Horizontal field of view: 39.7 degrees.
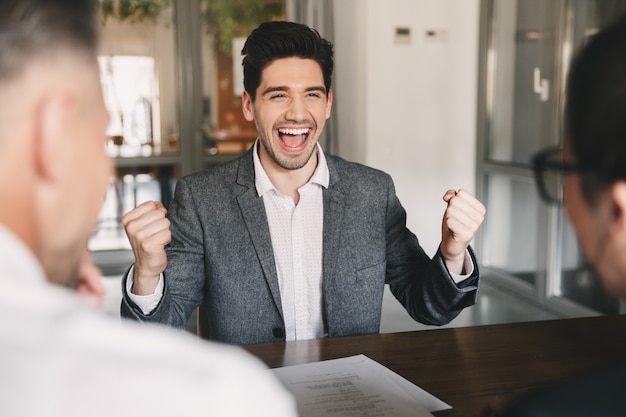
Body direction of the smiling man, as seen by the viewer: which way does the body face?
toward the camera

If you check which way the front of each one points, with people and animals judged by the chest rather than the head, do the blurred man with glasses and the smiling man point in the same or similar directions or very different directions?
very different directions

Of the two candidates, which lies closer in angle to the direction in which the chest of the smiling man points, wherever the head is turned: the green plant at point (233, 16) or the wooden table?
the wooden table

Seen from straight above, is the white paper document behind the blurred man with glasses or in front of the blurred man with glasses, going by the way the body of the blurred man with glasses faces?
in front

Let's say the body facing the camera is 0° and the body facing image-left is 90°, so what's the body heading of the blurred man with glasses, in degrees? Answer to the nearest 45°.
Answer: approximately 135°

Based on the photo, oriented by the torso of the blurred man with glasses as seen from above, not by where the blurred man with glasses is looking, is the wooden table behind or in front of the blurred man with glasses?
in front

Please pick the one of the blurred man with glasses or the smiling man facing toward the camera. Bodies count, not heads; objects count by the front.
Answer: the smiling man

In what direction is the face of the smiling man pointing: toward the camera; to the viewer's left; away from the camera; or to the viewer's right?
toward the camera

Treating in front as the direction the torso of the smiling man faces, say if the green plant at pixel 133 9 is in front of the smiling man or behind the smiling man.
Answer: behind

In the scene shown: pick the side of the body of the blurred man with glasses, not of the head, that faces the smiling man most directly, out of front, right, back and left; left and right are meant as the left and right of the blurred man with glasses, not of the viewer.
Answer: front

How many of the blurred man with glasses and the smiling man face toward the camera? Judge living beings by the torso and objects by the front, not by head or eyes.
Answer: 1

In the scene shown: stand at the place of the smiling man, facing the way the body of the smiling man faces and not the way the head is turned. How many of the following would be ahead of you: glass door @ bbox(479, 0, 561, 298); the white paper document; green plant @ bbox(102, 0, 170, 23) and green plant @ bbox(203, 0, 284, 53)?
1
